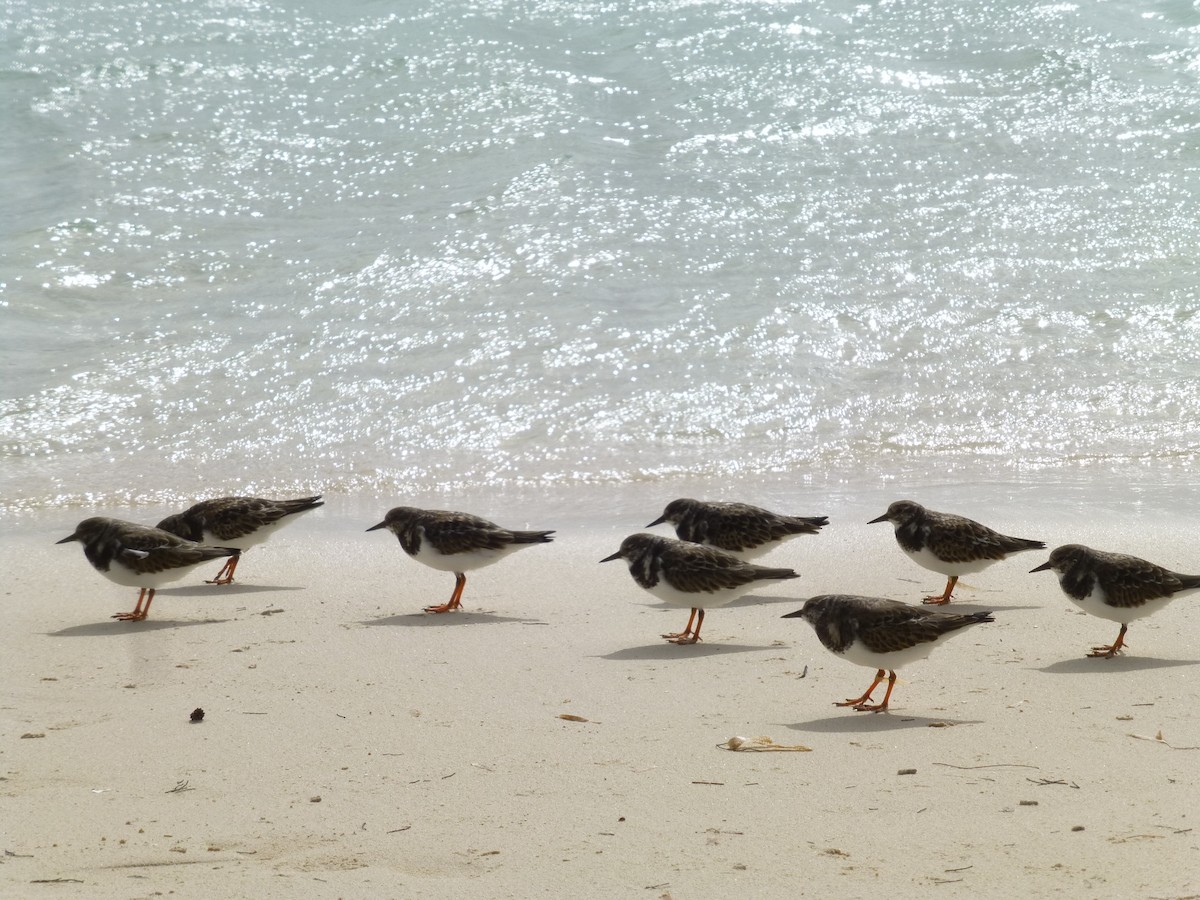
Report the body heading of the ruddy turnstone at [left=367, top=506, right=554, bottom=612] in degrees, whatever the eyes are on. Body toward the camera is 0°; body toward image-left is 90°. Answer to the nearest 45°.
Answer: approximately 90°

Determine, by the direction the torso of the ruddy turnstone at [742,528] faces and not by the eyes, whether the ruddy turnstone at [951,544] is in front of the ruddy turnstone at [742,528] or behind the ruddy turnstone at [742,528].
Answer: behind

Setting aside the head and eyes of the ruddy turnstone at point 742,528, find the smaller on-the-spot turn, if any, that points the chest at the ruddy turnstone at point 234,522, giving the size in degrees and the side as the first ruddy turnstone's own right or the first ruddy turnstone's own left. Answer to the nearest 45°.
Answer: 0° — it already faces it

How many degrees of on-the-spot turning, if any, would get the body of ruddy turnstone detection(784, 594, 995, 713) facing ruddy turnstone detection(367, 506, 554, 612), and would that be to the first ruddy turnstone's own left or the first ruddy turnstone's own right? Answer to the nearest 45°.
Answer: approximately 45° to the first ruddy turnstone's own right

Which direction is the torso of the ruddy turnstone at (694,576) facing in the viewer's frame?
to the viewer's left

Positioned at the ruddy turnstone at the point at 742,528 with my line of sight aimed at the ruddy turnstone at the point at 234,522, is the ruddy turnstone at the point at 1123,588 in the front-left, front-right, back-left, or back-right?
back-left

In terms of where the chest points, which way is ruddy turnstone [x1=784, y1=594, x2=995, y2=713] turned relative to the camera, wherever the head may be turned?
to the viewer's left

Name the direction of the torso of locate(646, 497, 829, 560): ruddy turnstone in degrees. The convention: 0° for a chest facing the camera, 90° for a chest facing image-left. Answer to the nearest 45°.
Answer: approximately 90°

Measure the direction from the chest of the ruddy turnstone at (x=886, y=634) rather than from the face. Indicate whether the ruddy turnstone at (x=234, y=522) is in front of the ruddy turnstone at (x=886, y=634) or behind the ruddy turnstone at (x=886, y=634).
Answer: in front

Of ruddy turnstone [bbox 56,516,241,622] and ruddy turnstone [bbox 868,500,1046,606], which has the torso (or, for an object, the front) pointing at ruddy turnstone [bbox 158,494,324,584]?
ruddy turnstone [bbox 868,500,1046,606]

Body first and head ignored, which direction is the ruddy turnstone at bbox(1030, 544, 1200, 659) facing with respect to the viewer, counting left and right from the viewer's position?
facing to the left of the viewer

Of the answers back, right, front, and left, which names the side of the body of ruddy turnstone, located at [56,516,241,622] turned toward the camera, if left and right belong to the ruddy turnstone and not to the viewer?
left

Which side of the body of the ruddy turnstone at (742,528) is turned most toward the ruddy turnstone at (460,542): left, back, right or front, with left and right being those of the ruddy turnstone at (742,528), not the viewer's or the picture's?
front

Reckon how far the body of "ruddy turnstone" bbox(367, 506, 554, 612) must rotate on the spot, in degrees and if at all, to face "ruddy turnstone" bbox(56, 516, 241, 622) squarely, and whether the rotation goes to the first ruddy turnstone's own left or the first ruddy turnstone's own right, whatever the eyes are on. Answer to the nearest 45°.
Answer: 0° — it already faces it

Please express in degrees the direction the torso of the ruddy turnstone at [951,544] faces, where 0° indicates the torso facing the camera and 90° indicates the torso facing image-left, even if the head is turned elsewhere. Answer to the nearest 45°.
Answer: approximately 90°

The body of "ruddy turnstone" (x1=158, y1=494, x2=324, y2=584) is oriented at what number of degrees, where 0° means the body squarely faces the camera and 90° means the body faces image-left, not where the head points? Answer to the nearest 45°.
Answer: approximately 90°
